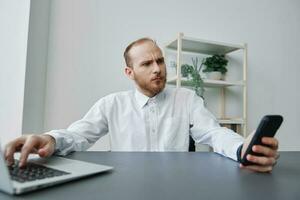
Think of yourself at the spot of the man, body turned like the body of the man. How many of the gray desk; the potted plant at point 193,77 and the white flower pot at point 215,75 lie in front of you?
1

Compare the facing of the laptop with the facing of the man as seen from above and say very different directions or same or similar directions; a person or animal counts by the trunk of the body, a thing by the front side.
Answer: very different directions

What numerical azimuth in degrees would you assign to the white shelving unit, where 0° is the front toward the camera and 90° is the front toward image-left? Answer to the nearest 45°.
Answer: approximately 315°

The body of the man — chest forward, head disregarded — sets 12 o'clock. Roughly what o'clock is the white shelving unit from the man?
The white shelving unit is roughly at 7 o'clock from the man.

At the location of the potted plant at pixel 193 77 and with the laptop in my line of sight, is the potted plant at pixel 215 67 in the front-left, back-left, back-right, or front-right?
back-left

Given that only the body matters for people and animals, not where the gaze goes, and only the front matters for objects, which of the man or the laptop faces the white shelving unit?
the laptop

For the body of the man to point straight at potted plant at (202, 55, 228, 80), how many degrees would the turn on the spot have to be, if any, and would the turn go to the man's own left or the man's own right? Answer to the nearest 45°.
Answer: approximately 135° to the man's own left

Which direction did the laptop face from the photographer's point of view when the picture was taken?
facing away from the viewer and to the right of the viewer

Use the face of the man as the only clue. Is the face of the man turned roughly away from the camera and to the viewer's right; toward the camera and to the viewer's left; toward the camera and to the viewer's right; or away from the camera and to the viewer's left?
toward the camera and to the viewer's right

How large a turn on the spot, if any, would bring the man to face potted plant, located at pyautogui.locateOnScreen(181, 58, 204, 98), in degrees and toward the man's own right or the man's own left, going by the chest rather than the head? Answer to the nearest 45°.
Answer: approximately 135° to the man's own left

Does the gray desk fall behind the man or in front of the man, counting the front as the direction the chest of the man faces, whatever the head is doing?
in front

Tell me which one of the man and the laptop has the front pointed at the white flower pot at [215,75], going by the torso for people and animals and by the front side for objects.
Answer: the laptop

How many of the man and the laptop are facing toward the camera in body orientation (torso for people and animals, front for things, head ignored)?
1

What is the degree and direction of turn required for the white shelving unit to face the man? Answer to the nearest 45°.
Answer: approximately 45° to its right

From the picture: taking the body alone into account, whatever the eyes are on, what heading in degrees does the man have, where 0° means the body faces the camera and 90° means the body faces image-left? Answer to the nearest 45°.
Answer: approximately 0°
